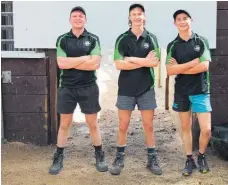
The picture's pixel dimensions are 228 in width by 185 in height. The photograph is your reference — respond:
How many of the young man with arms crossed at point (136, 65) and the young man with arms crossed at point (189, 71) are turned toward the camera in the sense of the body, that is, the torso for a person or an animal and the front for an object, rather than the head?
2

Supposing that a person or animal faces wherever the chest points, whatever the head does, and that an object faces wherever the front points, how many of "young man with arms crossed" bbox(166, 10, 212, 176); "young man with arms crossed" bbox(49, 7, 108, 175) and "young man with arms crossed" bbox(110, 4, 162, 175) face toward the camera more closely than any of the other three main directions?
3

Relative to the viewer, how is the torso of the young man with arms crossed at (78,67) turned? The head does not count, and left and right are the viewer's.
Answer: facing the viewer

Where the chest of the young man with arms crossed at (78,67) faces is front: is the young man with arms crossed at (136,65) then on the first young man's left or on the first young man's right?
on the first young man's left

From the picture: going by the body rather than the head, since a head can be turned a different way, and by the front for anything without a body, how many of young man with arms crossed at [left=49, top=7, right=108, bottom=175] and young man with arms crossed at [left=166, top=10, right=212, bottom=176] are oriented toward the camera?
2

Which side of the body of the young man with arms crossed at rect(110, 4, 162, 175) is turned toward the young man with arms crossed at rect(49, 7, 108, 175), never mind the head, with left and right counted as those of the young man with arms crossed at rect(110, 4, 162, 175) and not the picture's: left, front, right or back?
right

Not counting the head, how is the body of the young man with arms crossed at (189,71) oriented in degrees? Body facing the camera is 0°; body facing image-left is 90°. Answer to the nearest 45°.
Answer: approximately 0°

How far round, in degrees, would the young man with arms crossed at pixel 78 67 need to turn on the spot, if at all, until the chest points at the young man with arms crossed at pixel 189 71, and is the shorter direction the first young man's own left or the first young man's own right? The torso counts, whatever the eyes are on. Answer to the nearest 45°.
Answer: approximately 90° to the first young man's own left

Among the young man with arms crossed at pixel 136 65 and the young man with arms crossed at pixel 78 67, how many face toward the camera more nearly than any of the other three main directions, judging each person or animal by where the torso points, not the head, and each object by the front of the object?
2

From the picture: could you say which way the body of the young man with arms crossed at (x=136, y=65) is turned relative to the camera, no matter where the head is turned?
toward the camera
